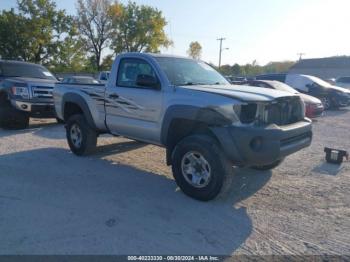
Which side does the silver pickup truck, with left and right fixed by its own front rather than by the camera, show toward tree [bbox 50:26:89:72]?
back

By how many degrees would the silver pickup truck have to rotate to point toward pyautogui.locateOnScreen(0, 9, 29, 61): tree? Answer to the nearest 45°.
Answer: approximately 180°

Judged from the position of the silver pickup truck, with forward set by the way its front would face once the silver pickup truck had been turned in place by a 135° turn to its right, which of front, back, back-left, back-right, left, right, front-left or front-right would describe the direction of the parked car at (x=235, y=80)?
right

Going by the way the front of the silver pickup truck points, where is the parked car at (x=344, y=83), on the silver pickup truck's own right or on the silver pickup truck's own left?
on the silver pickup truck's own left

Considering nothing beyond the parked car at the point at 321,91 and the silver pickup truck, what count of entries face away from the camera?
0

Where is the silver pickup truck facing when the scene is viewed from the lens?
facing the viewer and to the right of the viewer

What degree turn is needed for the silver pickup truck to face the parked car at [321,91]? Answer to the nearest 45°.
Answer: approximately 90° to its left
